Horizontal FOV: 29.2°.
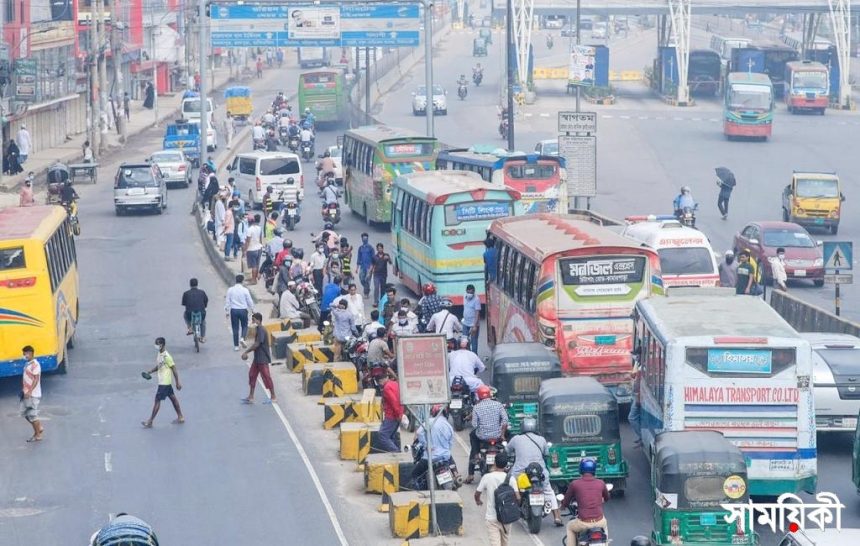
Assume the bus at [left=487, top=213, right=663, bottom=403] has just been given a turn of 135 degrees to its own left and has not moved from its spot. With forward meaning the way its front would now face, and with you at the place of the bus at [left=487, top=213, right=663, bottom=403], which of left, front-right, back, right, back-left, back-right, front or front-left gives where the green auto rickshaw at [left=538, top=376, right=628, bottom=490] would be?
front

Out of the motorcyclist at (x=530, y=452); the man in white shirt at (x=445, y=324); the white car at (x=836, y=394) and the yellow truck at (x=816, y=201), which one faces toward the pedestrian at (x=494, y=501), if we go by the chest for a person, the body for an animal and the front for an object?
the yellow truck

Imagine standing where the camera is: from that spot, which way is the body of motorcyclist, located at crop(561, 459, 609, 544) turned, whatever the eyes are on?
away from the camera

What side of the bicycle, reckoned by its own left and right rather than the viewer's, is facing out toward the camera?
back

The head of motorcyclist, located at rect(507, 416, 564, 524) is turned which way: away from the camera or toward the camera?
away from the camera
